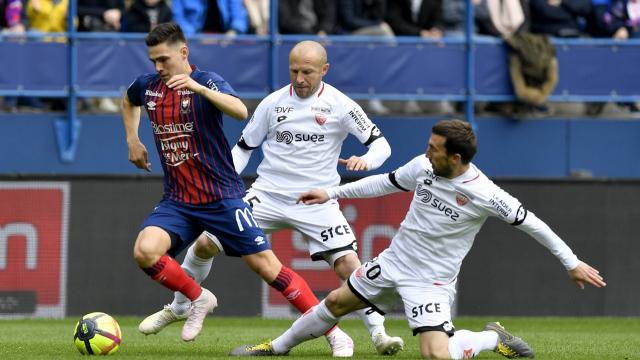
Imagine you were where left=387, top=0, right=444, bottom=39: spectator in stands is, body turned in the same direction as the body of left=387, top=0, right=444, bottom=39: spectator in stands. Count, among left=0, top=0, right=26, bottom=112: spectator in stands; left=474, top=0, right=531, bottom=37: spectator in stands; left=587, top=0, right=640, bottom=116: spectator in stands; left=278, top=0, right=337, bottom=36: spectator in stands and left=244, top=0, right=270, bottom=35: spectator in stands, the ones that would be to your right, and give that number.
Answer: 3

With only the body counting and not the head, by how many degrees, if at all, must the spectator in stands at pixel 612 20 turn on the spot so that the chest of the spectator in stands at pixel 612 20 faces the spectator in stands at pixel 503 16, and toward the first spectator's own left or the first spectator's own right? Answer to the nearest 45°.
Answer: approximately 45° to the first spectator's own right

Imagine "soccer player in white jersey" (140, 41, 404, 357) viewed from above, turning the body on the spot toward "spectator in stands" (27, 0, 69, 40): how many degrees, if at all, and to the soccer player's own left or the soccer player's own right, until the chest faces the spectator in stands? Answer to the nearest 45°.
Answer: approximately 135° to the soccer player's own right

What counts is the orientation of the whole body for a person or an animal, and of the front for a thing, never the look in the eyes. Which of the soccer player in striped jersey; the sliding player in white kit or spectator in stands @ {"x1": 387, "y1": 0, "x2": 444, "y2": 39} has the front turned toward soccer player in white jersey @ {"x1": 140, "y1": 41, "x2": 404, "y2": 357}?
the spectator in stands

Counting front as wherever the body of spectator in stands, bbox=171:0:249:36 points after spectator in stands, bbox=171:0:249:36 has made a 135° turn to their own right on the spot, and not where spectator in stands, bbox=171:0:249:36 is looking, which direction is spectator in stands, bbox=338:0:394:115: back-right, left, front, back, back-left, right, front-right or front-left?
back-right

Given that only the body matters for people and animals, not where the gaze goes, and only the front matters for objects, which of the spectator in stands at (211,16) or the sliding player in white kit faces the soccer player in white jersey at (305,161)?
the spectator in stands

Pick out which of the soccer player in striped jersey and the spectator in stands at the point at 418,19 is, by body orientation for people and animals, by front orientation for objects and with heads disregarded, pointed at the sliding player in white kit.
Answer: the spectator in stands

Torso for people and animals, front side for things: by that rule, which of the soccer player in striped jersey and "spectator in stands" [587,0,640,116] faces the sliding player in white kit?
the spectator in stands

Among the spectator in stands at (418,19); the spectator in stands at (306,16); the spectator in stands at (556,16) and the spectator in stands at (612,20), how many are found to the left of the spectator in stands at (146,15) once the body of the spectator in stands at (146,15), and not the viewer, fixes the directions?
4
